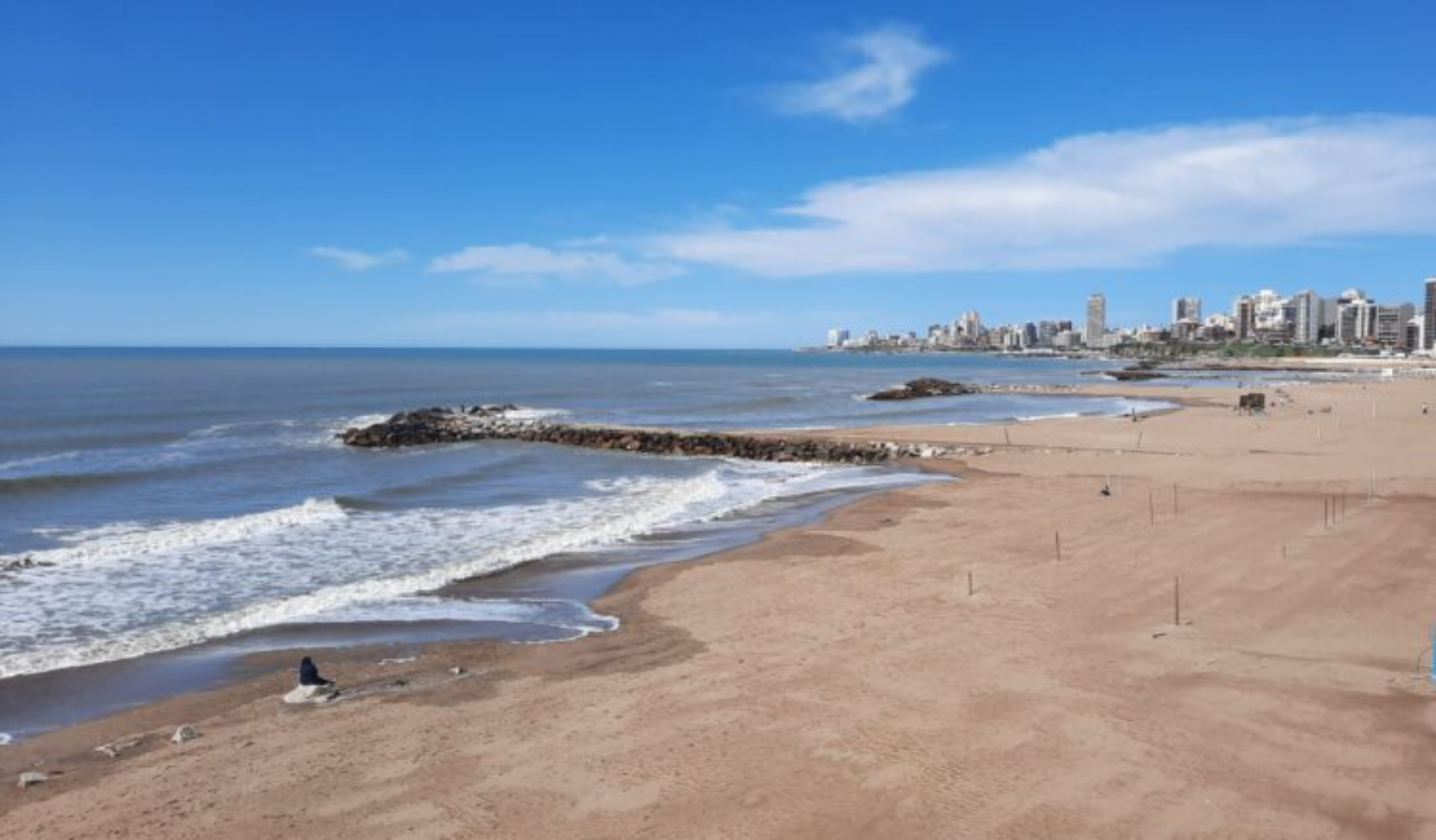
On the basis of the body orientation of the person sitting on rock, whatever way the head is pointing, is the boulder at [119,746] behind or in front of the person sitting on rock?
behind

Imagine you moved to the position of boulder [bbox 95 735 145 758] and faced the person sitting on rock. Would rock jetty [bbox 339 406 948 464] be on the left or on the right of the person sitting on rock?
left

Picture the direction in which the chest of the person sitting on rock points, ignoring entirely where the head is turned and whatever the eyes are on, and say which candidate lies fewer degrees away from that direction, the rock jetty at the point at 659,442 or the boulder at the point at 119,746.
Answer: the rock jetty
